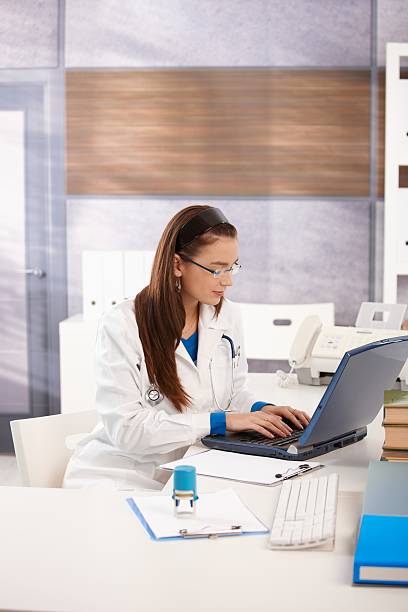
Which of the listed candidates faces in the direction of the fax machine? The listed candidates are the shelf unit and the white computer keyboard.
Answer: the shelf unit

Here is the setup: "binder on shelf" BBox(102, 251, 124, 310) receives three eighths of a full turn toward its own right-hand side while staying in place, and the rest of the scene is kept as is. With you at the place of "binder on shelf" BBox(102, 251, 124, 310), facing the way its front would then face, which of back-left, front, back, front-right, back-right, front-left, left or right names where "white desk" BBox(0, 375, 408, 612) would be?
back-left

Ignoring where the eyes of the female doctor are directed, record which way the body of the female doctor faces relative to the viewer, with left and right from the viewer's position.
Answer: facing the viewer and to the right of the viewer

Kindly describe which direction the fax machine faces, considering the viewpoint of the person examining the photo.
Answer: facing the viewer

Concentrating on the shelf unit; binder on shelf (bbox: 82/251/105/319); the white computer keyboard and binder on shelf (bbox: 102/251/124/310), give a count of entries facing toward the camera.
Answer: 3

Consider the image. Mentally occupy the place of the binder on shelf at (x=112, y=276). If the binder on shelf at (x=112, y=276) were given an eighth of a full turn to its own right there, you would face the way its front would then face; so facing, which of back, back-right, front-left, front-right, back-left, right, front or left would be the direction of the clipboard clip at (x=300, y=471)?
front-left

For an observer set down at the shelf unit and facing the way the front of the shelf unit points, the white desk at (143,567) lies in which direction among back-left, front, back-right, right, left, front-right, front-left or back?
front

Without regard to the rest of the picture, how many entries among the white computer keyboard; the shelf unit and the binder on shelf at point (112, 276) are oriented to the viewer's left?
1

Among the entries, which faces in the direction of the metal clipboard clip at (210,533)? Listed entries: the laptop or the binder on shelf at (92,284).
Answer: the binder on shelf

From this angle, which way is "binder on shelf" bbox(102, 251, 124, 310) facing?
toward the camera

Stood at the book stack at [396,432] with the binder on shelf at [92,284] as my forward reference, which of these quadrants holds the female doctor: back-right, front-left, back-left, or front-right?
front-left
